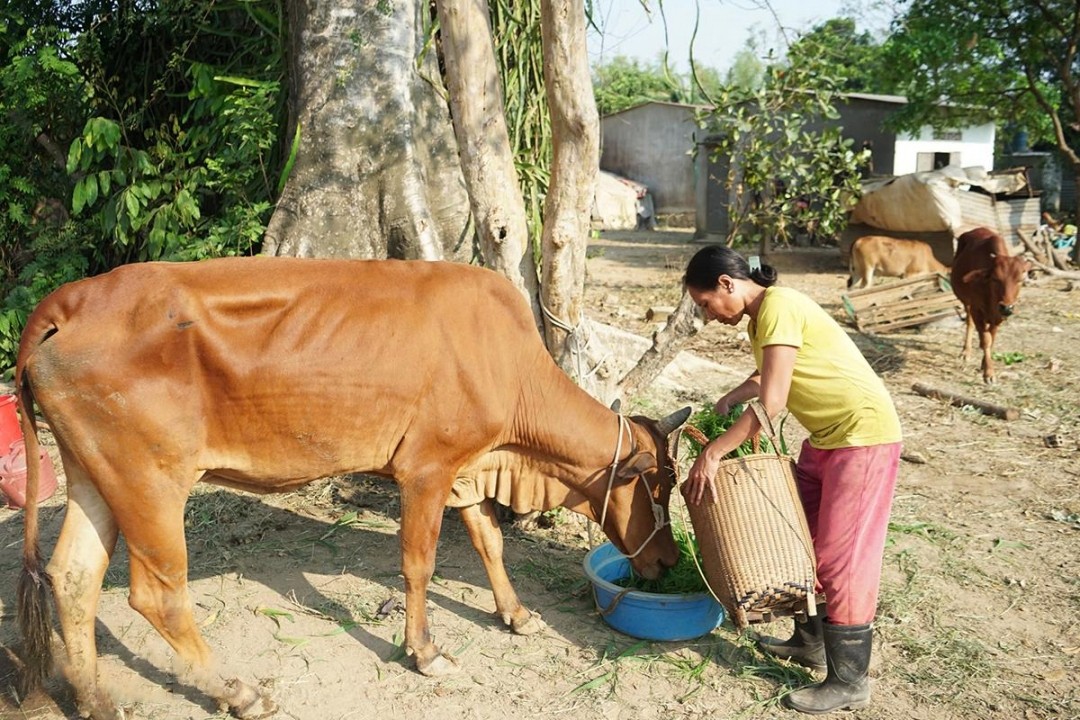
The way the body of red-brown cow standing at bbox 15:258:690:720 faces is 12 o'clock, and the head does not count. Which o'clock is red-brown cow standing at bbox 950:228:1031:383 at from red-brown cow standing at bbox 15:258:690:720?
red-brown cow standing at bbox 950:228:1031:383 is roughly at 11 o'clock from red-brown cow standing at bbox 15:258:690:720.

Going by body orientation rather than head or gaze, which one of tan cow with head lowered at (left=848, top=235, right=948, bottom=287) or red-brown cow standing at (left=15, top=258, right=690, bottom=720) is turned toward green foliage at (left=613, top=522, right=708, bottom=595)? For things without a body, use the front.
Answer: the red-brown cow standing

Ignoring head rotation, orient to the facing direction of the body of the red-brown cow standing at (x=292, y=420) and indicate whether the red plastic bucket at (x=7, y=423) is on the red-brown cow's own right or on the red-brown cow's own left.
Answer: on the red-brown cow's own left

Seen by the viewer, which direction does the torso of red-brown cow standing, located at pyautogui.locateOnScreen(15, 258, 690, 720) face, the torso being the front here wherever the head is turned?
to the viewer's right

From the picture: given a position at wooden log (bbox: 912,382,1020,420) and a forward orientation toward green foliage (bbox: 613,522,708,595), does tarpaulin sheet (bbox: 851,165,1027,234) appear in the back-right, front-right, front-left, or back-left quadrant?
back-right

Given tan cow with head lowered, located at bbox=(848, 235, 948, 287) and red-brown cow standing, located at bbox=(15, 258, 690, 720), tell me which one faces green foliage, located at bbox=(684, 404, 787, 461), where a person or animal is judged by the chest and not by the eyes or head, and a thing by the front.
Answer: the red-brown cow standing

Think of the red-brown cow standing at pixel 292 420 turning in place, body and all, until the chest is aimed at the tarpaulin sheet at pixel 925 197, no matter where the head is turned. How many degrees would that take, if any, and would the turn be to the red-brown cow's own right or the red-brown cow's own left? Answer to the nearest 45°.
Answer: approximately 45° to the red-brown cow's own left

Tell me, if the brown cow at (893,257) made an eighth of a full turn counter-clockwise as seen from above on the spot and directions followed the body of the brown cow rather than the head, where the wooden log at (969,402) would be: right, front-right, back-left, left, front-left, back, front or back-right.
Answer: back-right

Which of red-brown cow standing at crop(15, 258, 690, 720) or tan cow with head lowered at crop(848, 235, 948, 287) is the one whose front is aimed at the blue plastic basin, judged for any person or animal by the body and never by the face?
the red-brown cow standing

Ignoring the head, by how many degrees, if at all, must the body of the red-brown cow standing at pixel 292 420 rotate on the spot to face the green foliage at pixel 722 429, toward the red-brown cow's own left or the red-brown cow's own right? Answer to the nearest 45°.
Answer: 0° — it already faces it
